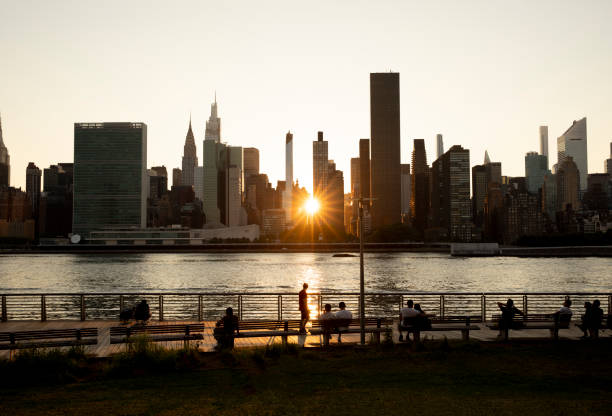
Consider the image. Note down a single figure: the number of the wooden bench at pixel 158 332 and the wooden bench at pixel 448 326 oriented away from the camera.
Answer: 2

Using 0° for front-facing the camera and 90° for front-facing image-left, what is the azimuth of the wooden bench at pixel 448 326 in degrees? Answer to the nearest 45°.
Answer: approximately 180°

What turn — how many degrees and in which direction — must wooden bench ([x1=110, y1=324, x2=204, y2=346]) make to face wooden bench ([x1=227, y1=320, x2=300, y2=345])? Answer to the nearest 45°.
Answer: approximately 90° to its right

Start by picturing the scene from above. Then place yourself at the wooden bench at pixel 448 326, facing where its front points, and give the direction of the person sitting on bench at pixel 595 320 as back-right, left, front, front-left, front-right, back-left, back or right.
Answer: right

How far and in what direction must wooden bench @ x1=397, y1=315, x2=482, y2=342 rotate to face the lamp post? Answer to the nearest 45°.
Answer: approximately 90° to its left

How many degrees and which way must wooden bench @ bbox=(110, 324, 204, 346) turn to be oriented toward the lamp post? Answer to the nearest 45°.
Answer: approximately 90° to its right

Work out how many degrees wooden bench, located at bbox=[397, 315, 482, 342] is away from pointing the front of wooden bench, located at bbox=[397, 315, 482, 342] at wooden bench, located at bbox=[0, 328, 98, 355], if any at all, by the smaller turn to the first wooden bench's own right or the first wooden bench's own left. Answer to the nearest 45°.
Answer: approximately 135° to the first wooden bench's own left

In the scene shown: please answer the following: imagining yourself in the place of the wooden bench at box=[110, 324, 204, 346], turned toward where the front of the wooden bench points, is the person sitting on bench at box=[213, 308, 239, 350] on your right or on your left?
on your right

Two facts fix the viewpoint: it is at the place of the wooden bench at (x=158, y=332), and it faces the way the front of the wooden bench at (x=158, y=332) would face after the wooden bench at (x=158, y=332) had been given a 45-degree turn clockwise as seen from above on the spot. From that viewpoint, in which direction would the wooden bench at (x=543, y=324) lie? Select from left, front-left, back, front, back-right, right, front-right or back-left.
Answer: front-right

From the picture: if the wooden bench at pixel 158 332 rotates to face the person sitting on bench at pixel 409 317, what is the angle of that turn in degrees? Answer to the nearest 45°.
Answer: approximately 90° to its right

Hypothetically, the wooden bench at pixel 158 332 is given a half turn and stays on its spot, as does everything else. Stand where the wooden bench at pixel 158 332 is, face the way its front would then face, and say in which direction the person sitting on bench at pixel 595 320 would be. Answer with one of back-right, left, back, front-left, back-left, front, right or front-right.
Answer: left

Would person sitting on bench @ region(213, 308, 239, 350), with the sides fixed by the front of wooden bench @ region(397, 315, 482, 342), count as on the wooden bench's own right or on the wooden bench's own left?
on the wooden bench's own left

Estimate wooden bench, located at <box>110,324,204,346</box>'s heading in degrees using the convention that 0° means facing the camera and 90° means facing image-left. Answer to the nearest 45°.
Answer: approximately 180°

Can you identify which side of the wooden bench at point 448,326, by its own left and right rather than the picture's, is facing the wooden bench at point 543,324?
right
